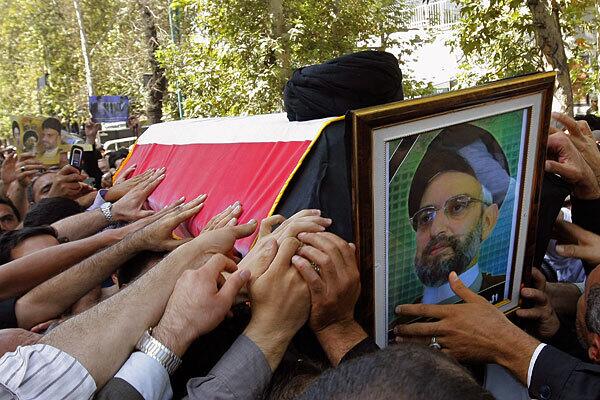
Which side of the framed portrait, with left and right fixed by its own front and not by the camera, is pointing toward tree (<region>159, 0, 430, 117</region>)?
back

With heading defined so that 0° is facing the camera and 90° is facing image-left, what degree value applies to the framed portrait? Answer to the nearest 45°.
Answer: approximately 315°

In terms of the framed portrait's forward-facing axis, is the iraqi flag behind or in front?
behind
